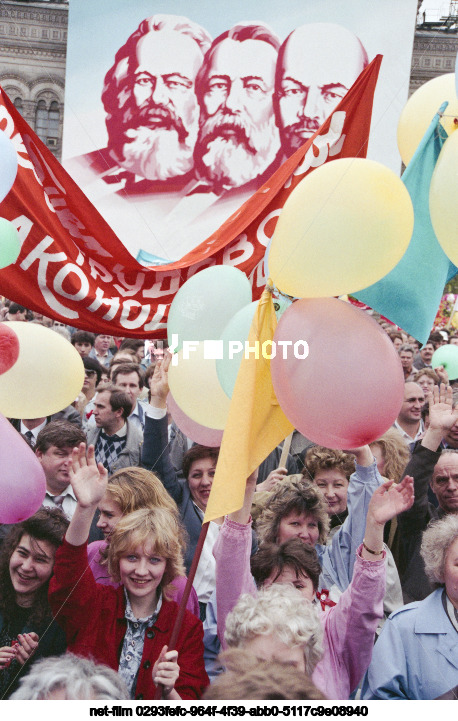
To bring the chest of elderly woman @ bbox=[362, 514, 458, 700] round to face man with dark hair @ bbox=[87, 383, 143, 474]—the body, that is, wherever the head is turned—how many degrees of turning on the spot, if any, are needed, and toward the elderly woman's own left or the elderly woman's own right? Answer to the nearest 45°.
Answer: approximately 180°

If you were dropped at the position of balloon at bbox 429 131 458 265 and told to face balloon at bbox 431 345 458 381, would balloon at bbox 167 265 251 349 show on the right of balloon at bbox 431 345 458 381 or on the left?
left

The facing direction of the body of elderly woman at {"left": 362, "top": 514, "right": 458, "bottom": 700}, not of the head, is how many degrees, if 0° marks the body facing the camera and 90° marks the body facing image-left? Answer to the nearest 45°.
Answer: approximately 315°

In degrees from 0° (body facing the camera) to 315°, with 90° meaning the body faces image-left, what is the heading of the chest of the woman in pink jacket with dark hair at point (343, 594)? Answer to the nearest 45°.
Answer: approximately 0°

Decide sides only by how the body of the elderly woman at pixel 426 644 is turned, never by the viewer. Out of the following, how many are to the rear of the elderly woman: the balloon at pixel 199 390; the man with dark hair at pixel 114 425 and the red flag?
3

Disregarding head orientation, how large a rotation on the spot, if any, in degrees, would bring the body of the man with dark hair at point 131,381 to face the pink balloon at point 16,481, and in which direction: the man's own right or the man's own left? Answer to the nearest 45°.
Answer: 0° — they already face it

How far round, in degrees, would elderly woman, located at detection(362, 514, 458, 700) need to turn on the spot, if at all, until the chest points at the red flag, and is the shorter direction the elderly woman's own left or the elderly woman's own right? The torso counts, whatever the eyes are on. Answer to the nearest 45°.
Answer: approximately 180°

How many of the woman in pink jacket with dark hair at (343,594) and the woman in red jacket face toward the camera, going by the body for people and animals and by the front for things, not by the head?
2

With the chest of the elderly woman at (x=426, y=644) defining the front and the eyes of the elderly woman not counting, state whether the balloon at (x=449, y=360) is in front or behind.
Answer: behind

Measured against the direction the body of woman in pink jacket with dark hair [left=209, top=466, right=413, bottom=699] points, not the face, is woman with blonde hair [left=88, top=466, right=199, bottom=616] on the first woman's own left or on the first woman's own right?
on the first woman's own right

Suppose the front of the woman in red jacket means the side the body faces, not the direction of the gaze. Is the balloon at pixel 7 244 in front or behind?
behind
